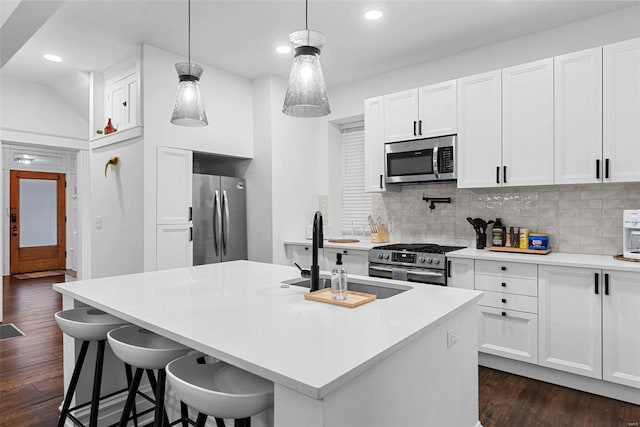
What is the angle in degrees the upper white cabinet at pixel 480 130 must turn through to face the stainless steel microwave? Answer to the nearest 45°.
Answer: approximately 45° to its right

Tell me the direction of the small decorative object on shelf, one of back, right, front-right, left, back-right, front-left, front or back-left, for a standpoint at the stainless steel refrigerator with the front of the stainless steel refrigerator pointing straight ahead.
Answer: back-right

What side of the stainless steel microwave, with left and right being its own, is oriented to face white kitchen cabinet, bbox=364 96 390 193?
right

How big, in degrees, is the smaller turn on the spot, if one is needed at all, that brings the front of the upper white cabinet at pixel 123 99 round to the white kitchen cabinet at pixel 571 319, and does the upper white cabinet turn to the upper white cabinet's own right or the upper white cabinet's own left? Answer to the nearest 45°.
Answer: approximately 90° to the upper white cabinet's own left

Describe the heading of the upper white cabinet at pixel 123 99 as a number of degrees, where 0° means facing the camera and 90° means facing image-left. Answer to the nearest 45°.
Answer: approximately 45°

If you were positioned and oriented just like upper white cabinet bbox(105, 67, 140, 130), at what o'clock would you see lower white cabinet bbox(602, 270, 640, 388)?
The lower white cabinet is roughly at 9 o'clock from the upper white cabinet.
